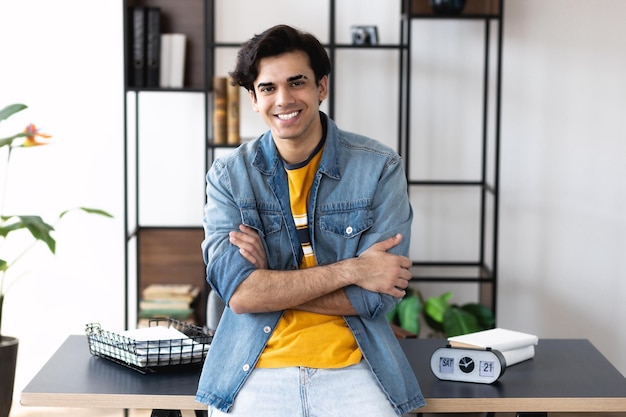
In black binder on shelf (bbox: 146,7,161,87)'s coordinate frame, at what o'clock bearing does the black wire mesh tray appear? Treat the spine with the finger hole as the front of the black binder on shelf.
The black wire mesh tray is roughly at 12 o'clock from the black binder on shelf.

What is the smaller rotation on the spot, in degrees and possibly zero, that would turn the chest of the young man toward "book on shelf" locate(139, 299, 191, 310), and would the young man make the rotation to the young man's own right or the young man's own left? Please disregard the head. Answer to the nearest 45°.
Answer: approximately 180°

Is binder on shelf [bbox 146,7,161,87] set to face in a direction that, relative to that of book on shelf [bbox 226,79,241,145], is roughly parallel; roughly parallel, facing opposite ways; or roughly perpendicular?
roughly parallel

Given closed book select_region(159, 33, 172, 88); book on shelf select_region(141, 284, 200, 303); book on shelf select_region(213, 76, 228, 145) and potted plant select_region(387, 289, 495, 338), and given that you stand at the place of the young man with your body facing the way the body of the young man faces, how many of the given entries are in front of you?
0

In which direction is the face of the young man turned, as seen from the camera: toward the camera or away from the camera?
toward the camera

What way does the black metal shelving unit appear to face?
toward the camera

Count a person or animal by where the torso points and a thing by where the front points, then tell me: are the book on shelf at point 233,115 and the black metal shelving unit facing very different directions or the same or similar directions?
same or similar directions

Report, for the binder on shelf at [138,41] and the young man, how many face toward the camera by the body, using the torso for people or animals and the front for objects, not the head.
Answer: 2

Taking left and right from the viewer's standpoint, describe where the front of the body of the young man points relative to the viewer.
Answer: facing the viewer

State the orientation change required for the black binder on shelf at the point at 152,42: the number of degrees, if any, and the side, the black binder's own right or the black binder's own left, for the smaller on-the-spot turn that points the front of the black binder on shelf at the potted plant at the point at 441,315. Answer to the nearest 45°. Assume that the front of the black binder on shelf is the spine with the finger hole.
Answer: approximately 90° to the black binder's own left

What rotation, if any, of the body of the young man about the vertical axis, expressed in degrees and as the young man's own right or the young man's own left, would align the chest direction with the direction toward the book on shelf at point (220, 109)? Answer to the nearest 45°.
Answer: approximately 180°

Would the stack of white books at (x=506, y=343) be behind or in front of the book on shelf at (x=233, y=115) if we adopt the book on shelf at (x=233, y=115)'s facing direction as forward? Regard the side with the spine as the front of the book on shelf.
in front

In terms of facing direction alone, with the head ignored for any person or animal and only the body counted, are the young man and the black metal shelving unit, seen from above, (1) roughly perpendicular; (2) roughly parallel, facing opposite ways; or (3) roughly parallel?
roughly parallel

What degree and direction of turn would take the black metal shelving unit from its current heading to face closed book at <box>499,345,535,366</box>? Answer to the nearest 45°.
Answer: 0° — it already faces it

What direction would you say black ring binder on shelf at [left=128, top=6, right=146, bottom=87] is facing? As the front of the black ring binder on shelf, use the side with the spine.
toward the camera
